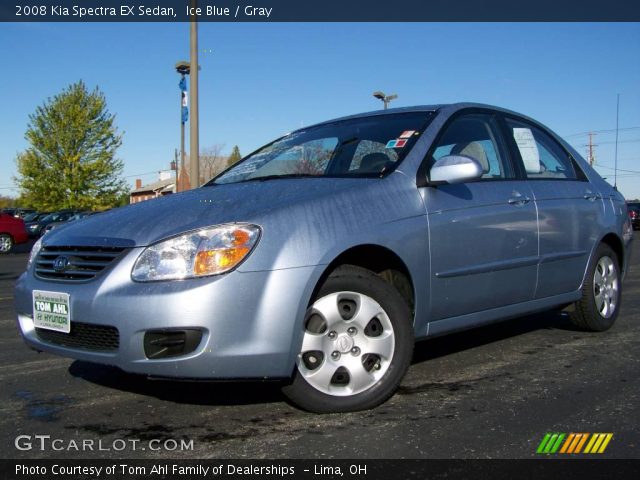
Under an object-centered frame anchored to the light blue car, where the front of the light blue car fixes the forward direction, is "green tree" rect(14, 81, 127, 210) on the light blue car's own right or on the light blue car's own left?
on the light blue car's own right

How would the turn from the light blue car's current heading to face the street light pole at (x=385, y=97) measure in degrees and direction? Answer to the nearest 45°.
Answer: approximately 135° to its right

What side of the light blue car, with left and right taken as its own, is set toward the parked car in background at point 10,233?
right

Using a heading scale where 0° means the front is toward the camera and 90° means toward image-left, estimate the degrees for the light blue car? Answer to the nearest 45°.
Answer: approximately 45°

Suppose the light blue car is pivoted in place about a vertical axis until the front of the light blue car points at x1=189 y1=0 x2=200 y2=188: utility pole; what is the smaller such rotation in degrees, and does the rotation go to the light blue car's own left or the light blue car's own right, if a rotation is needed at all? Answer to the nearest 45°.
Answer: approximately 135° to the light blue car's own right

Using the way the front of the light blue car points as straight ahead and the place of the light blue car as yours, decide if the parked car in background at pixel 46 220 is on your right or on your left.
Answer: on your right
